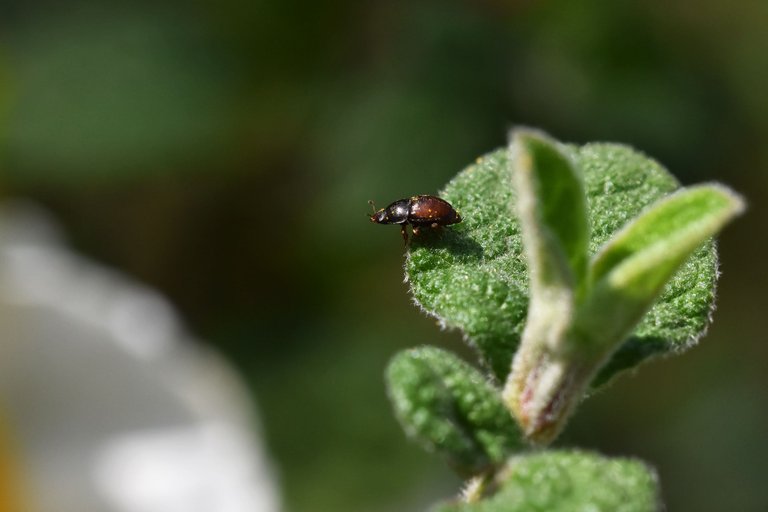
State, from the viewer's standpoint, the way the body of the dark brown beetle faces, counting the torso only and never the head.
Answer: to the viewer's left
